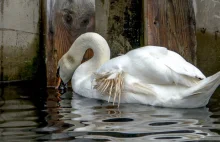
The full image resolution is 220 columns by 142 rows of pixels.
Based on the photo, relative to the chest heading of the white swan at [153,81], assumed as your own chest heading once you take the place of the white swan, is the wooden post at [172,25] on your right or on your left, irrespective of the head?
on your right

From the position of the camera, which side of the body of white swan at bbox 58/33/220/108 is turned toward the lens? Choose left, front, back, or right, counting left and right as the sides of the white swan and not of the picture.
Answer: left

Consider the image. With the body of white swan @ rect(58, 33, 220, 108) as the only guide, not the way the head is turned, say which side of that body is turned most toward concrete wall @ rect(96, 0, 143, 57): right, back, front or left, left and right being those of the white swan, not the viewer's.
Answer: right

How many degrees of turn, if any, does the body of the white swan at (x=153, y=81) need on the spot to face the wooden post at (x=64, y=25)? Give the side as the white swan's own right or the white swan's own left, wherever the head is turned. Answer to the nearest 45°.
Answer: approximately 45° to the white swan's own right
